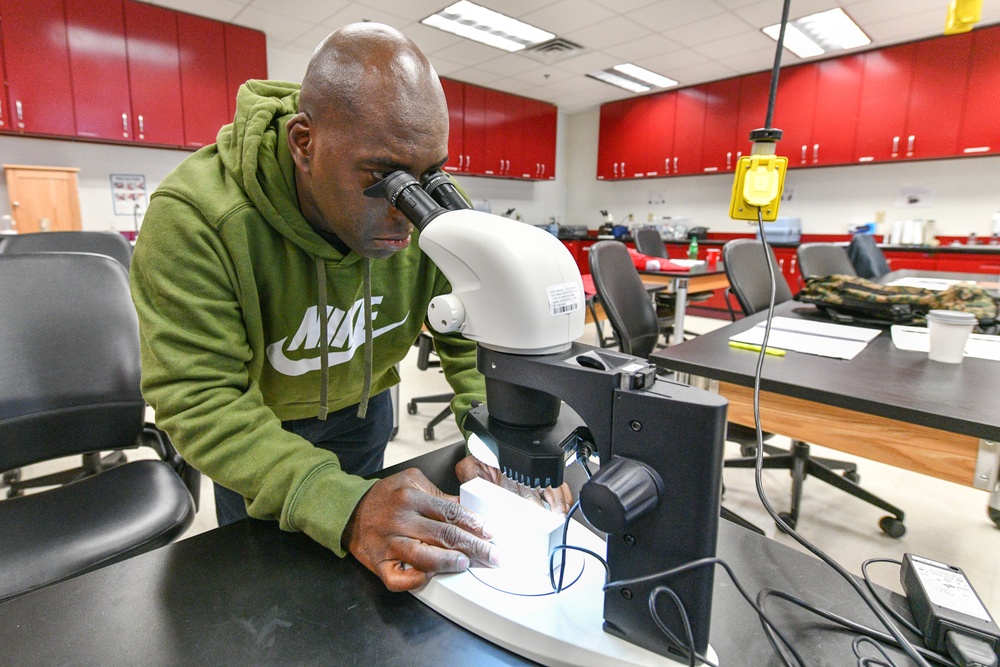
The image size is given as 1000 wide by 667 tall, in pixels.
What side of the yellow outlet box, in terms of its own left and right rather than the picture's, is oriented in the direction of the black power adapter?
front

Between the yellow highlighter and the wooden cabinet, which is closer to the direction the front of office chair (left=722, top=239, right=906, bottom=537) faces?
the yellow highlighter

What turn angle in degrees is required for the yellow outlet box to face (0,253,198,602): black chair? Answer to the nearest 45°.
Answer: approximately 90° to its right

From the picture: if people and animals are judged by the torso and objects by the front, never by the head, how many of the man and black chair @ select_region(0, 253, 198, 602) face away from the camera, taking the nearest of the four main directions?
0

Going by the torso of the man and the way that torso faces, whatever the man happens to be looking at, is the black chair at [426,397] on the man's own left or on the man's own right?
on the man's own left

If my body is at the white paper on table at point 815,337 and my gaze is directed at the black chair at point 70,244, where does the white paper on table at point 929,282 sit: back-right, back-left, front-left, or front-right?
back-right

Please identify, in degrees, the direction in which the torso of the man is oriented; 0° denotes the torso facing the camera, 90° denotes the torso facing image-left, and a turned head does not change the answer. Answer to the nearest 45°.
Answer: approximately 315°

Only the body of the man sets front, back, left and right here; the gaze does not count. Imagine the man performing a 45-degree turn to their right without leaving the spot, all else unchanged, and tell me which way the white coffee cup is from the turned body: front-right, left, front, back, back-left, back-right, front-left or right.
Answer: left

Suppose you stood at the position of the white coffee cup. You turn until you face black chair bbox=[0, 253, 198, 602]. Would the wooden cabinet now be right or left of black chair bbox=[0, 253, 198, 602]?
right

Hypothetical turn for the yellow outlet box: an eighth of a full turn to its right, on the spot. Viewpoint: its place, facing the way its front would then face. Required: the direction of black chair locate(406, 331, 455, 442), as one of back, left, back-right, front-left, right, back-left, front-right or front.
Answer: right

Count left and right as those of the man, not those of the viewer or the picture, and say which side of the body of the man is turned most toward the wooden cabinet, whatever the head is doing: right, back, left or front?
back

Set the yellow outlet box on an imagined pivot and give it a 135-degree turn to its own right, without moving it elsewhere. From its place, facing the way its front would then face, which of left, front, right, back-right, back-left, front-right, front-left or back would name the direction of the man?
left
